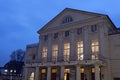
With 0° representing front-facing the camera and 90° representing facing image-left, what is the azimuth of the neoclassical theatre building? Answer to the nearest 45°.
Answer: approximately 45°
